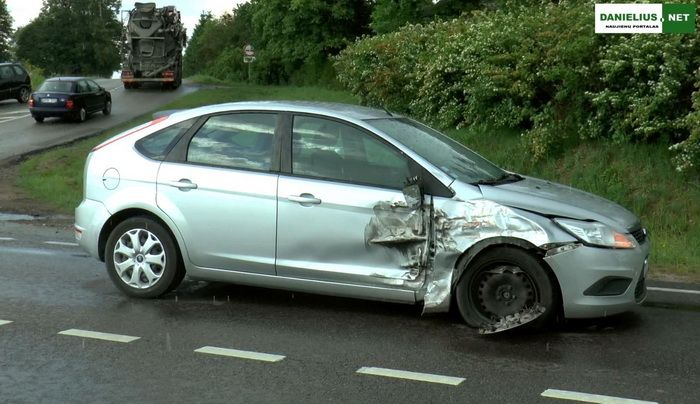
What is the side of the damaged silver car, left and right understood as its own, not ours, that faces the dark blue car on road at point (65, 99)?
left

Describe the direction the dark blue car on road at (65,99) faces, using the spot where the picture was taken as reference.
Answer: facing away from the viewer and to the right of the viewer

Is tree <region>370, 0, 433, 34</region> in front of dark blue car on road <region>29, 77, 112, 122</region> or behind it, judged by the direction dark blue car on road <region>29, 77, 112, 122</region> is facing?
in front

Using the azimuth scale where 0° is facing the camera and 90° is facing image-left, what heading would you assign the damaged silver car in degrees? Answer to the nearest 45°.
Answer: approximately 270°

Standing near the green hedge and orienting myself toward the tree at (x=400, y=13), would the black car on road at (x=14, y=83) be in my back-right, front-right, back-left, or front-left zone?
front-left

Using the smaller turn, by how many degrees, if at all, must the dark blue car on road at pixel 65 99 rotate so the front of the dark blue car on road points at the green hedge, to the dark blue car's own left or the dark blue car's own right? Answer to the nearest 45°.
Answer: approximately 135° to the dark blue car's own right

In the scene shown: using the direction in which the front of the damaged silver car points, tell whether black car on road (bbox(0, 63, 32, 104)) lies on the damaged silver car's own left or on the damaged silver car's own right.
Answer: on the damaged silver car's own left

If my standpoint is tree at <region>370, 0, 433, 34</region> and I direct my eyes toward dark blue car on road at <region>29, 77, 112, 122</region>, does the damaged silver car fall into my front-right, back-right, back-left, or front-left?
front-left

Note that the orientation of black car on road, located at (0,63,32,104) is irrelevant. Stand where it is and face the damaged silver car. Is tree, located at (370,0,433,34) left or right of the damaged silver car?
left

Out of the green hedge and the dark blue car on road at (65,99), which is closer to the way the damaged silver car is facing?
the green hedge

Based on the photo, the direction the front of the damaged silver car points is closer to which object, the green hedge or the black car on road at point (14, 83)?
the green hedge

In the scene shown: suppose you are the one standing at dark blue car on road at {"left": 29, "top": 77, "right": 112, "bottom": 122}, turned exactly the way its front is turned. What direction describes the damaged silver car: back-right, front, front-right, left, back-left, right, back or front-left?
back-right

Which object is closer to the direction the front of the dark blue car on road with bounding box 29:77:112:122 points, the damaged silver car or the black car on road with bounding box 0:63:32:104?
the black car on road

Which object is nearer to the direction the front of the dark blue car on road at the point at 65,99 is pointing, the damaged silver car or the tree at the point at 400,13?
the tree

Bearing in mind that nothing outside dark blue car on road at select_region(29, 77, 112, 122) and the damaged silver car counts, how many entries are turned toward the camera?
0

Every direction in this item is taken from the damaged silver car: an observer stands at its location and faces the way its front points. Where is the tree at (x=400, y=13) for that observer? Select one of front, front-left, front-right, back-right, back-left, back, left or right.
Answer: left
